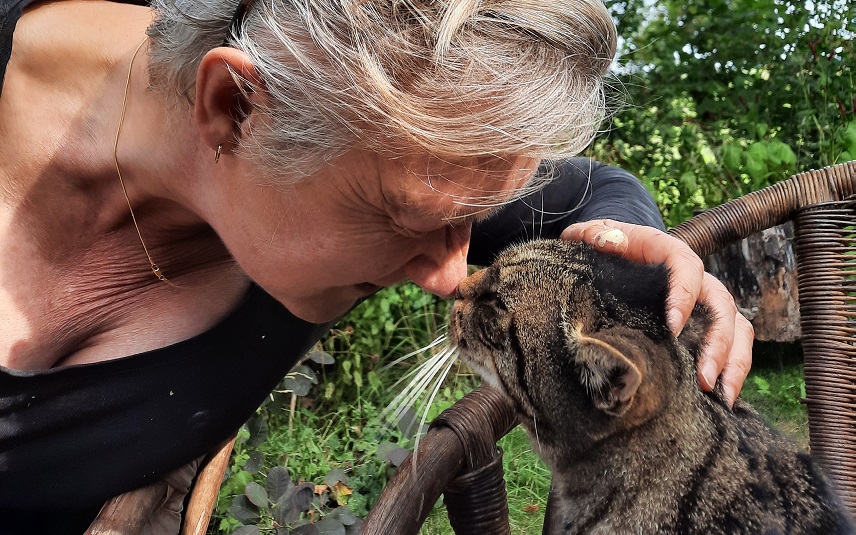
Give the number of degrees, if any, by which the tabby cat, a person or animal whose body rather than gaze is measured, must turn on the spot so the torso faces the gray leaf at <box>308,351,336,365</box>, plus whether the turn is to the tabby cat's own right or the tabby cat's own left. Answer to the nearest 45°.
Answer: approximately 45° to the tabby cat's own right

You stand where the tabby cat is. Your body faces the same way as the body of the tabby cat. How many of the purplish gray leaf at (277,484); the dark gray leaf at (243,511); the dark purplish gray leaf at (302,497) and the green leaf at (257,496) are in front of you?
4

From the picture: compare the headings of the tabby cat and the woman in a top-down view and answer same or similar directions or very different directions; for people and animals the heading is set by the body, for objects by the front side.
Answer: very different directions

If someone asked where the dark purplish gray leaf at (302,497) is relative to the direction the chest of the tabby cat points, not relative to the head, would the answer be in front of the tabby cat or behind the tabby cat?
in front

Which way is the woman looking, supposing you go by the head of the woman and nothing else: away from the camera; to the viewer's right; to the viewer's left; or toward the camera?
to the viewer's right

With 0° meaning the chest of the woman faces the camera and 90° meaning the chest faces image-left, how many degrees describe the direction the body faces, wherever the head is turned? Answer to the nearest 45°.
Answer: approximately 315°

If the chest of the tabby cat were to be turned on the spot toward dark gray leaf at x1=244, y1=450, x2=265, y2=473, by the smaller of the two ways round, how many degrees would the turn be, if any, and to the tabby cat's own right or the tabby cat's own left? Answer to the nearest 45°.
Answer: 0° — it already faces it

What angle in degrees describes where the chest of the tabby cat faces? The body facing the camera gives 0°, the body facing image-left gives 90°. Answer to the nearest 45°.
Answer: approximately 90°
